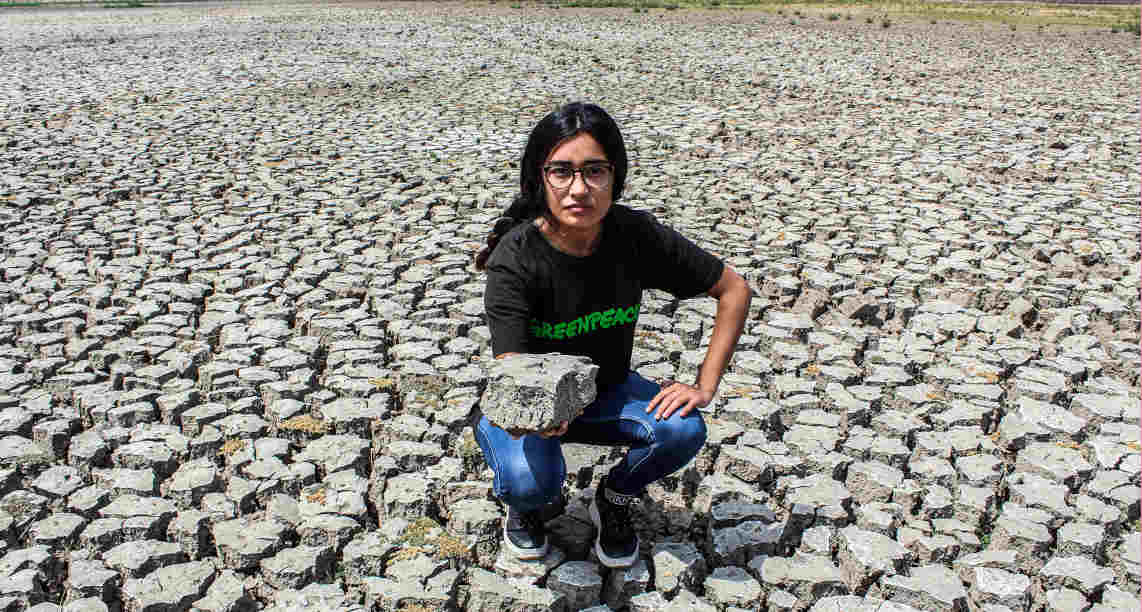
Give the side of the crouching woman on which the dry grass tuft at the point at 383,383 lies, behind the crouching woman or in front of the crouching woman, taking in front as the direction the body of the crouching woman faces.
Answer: behind

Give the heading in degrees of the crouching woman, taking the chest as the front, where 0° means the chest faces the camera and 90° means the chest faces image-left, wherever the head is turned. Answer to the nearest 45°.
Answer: approximately 0°

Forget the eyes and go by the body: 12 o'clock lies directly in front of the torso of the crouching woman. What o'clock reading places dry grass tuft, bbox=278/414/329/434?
The dry grass tuft is roughly at 4 o'clock from the crouching woman.

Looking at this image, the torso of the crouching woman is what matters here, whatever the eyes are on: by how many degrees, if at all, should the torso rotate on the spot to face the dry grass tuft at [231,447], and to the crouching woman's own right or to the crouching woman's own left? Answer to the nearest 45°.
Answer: approximately 90° to the crouching woman's own right
